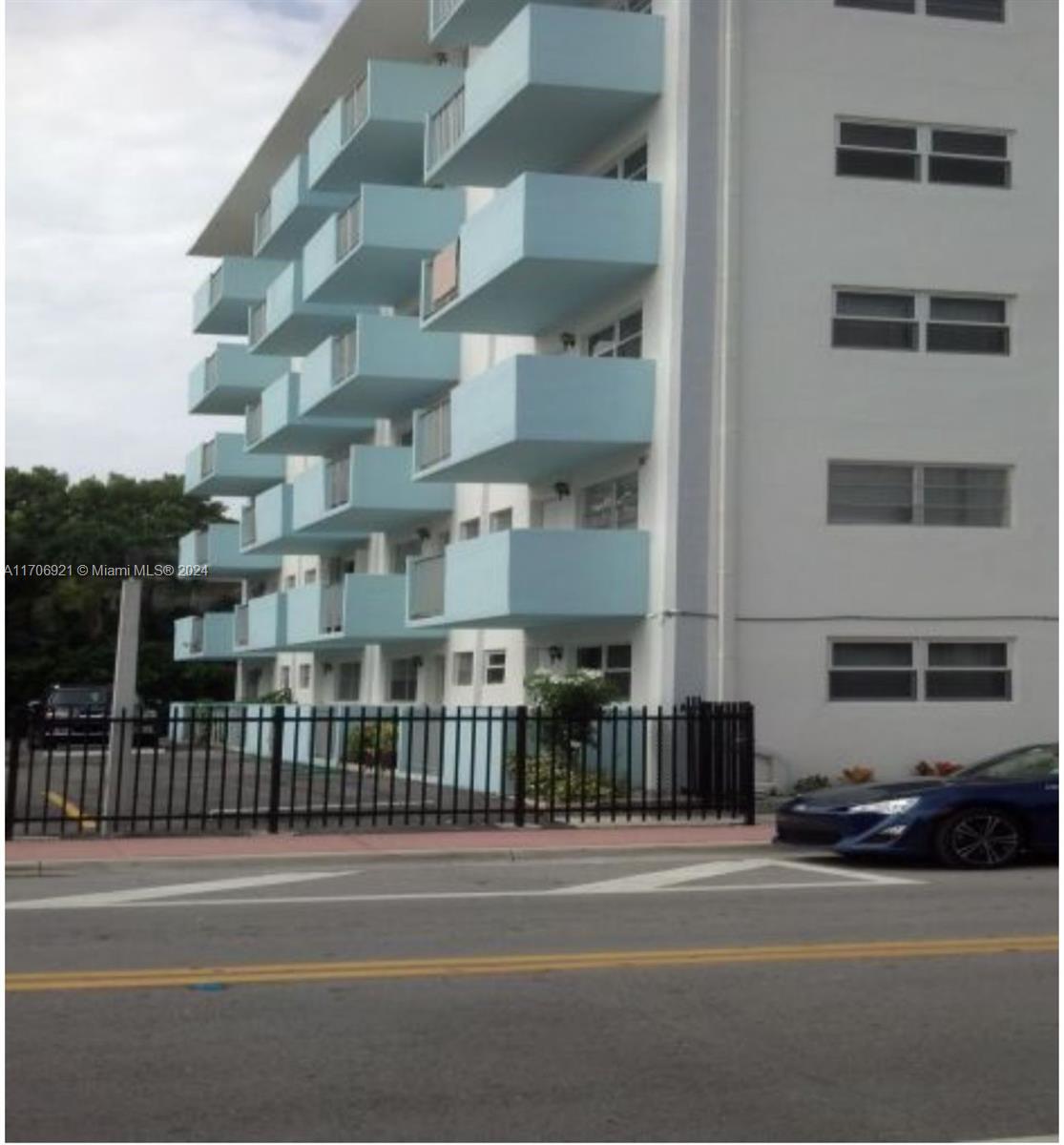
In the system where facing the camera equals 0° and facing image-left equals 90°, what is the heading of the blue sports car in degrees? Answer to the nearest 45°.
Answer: approximately 45°

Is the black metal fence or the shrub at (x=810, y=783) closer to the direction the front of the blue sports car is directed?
the black metal fence

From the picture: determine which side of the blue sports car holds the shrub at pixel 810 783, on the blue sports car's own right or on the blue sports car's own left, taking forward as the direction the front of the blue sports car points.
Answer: on the blue sports car's own right

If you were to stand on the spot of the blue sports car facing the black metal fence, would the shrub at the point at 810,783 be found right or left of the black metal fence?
right

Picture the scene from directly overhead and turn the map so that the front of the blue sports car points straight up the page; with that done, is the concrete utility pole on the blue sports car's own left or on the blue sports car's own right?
on the blue sports car's own right
